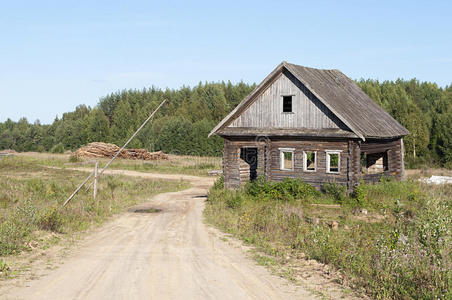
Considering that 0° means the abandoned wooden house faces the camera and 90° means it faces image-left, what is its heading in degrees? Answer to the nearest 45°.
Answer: approximately 0°
